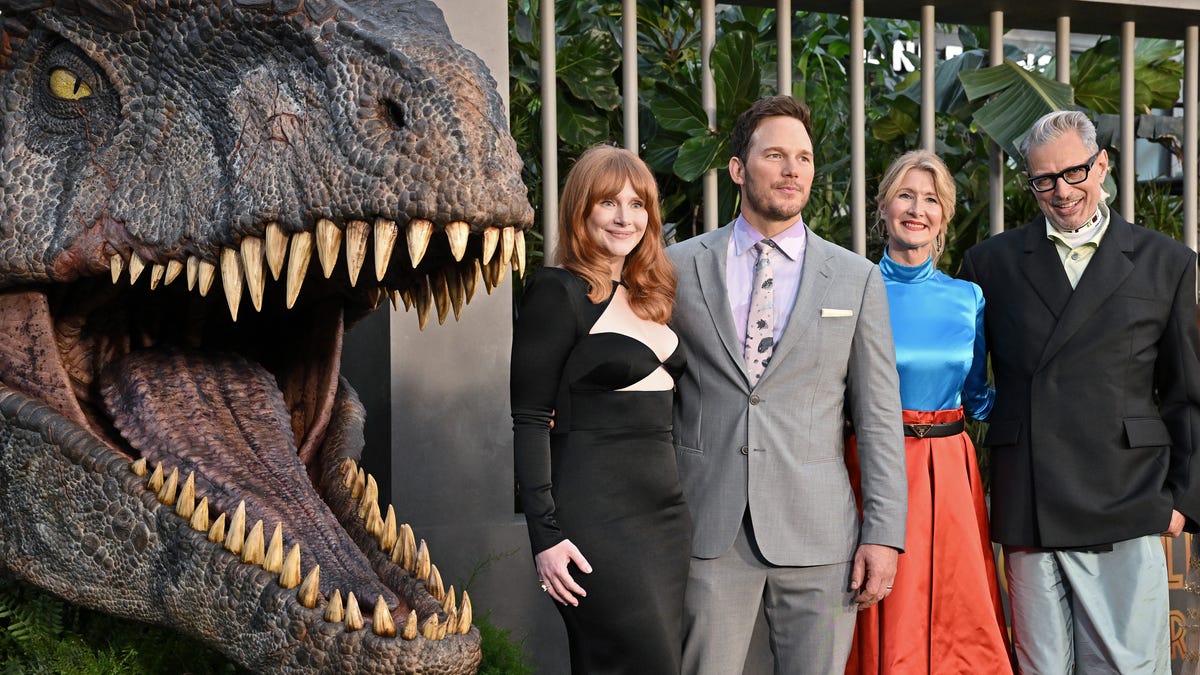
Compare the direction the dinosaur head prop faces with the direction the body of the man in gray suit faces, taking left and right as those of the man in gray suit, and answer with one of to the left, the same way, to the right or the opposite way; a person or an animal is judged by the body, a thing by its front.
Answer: to the left

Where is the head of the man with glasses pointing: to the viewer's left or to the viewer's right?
to the viewer's left

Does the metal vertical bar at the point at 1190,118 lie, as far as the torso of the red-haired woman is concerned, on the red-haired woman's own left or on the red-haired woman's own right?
on the red-haired woman's own left

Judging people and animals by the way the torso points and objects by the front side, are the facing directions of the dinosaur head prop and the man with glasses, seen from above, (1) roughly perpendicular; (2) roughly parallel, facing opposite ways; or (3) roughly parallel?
roughly perpendicular

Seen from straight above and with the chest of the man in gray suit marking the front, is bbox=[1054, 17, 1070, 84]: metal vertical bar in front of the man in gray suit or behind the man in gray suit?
behind

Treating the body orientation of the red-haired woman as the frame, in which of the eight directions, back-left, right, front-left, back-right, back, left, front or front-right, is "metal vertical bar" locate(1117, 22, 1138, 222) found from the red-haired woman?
left

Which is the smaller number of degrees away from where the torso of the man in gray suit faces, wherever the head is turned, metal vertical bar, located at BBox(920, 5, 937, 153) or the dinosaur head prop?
the dinosaur head prop

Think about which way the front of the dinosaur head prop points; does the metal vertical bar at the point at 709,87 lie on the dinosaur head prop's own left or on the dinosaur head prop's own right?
on the dinosaur head prop's own left

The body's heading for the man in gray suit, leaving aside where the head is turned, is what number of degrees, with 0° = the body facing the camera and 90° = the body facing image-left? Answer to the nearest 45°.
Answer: approximately 0°

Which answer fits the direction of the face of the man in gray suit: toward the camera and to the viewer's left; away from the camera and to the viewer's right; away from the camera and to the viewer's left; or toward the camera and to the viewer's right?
toward the camera and to the viewer's right

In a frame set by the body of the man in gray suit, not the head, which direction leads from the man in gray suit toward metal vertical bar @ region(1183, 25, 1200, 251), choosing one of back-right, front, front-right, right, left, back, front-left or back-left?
back-left
